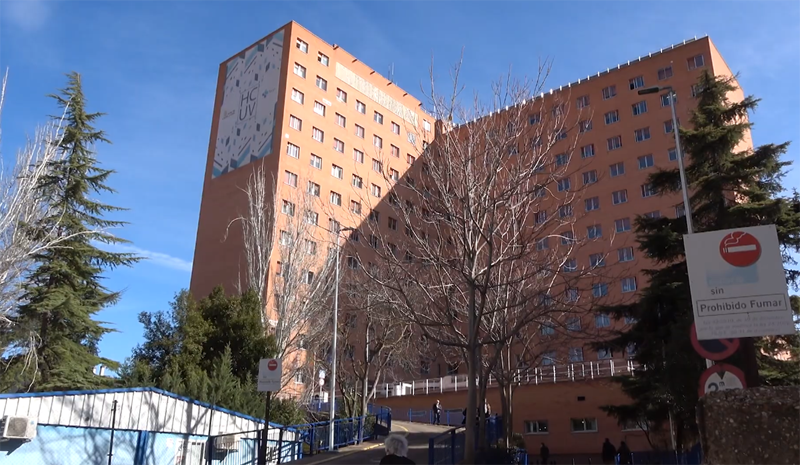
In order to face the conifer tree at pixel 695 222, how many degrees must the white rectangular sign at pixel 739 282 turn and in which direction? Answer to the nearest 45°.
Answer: approximately 180°

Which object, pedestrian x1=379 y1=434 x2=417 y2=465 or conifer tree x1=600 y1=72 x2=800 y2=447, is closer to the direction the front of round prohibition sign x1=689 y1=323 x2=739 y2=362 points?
the pedestrian

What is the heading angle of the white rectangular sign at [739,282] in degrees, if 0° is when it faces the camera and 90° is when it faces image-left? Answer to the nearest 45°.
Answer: approximately 0°

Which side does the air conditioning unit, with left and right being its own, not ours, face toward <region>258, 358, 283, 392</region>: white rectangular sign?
left

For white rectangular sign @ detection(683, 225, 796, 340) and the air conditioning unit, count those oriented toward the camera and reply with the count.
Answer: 2

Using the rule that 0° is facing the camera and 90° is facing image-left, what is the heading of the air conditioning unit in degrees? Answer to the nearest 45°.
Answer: approximately 0°

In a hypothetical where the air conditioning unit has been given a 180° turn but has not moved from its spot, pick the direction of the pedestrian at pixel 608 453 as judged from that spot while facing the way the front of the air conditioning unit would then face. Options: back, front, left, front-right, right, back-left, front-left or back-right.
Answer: right

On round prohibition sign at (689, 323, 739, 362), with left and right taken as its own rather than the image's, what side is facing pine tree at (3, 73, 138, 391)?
right

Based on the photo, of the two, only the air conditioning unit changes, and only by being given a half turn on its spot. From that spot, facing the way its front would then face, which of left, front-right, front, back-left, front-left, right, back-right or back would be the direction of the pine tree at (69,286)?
front

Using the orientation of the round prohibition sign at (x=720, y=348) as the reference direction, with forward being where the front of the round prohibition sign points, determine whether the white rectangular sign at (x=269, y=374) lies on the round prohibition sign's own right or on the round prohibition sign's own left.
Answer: on the round prohibition sign's own right

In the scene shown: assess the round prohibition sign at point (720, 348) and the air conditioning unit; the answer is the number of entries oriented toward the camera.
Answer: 2
